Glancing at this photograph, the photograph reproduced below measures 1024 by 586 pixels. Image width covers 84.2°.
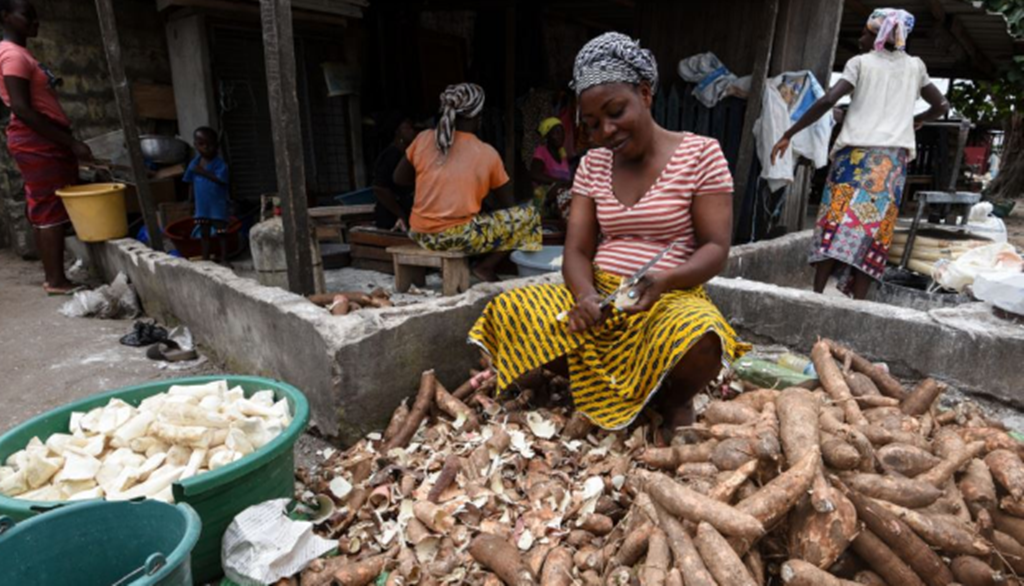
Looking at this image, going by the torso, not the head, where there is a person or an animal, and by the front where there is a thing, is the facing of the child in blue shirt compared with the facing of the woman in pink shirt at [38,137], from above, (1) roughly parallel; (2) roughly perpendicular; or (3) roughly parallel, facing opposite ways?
roughly perpendicular

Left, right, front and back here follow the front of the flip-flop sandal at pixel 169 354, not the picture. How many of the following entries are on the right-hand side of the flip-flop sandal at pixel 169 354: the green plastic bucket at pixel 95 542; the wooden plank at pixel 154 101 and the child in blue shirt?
2

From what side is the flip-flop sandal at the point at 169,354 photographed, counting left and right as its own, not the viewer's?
left

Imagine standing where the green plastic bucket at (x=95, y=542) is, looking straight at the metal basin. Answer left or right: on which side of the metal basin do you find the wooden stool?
right

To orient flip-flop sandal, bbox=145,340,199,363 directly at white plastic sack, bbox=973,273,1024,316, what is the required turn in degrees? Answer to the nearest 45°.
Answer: approximately 135° to its left

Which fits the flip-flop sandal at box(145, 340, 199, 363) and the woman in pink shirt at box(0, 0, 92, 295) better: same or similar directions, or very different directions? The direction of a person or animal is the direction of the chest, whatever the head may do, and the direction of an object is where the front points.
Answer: very different directions

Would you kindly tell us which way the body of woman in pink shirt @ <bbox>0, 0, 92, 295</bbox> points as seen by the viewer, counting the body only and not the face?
to the viewer's right

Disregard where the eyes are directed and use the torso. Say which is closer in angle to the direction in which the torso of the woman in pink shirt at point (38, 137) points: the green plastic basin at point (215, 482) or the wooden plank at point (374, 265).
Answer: the wooden plank

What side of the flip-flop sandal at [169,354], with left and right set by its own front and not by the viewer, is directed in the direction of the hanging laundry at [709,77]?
back

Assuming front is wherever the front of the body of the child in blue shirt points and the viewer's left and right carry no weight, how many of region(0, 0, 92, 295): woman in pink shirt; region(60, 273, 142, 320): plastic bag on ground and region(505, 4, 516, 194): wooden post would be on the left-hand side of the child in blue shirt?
1
